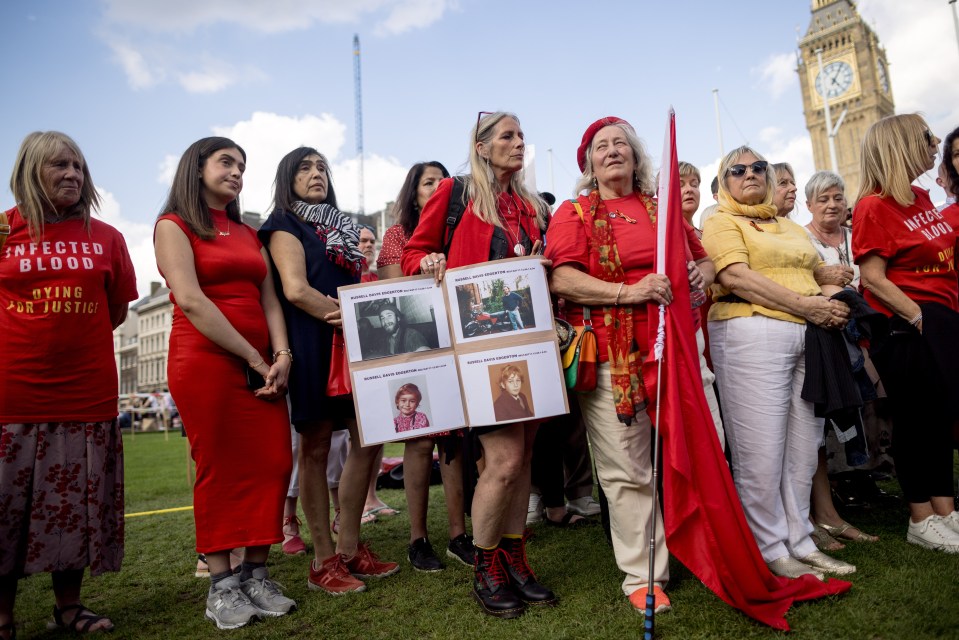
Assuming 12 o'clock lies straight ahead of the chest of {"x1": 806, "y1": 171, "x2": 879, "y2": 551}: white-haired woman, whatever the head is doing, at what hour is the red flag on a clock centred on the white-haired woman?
The red flag is roughly at 2 o'clock from the white-haired woman.

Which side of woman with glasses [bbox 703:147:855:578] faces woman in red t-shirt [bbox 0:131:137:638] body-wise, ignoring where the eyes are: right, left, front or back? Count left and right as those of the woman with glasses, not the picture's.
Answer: right

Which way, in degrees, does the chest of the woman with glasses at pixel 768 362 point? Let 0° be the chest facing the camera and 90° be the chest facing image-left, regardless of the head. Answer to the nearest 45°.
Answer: approximately 315°

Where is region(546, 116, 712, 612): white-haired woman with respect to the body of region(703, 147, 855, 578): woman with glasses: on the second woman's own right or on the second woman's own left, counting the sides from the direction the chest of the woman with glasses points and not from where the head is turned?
on the second woman's own right

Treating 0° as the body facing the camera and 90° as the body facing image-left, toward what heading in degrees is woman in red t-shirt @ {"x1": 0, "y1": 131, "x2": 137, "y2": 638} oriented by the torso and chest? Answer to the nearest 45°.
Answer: approximately 0°

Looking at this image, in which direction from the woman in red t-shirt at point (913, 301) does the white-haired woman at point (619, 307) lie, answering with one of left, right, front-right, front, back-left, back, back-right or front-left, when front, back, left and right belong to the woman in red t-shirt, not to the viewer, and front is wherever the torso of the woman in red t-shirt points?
right

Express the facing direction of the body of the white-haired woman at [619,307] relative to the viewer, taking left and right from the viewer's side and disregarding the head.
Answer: facing the viewer and to the right of the viewer
